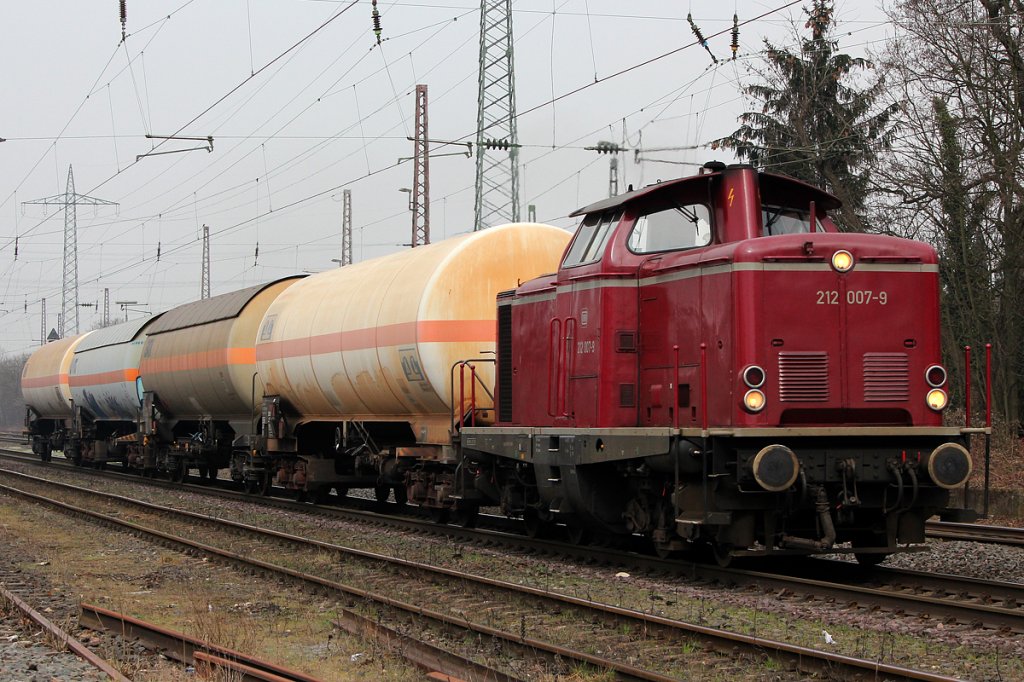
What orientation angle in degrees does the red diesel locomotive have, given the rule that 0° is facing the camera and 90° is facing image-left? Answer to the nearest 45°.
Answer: approximately 315°

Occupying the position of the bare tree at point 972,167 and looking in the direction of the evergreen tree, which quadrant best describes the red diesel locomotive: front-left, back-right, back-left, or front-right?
back-left

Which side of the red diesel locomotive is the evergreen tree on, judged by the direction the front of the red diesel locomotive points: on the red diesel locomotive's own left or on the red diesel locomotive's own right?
on the red diesel locomotive's own left

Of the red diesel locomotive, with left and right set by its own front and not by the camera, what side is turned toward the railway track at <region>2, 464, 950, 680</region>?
right

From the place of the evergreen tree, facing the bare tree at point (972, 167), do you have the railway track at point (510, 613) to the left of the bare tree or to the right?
right

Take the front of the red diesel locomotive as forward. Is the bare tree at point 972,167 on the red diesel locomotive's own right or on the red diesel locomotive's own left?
on the red diesel locomotive's own left
